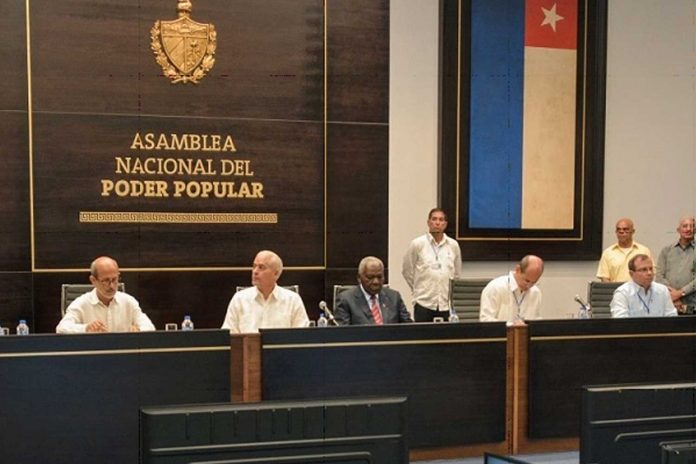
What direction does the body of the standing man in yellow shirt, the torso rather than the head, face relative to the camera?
toward the camera

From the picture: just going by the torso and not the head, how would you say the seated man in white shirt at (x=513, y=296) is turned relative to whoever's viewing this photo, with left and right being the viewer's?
facing the viewer and to the right of the viewer

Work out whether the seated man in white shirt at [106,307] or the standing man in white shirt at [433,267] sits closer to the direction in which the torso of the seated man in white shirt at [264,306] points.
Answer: the seated man in white shirt

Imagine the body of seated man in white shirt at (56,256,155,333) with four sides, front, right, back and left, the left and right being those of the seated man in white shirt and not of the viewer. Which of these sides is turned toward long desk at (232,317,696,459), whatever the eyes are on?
left

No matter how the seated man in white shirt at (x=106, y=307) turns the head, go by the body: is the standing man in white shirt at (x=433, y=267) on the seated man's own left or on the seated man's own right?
on the seated man's own left

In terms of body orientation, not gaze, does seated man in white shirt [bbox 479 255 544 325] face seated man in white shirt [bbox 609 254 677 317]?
no

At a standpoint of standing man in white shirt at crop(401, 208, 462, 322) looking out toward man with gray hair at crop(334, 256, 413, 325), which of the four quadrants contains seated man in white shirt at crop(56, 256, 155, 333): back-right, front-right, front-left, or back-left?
front-right

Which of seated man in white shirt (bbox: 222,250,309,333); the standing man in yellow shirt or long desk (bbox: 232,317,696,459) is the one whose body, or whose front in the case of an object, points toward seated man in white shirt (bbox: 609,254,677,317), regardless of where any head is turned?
the standing man in yellow shirt

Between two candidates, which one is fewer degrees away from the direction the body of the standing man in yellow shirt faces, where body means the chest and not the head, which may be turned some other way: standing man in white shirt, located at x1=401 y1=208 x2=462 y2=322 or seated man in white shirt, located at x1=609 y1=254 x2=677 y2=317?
the seated man in white shirt

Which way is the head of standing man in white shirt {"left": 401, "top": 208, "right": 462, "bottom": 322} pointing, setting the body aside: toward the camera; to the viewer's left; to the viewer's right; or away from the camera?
toward the camera

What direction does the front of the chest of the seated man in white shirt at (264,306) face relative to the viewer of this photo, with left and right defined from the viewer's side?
facing the viewer

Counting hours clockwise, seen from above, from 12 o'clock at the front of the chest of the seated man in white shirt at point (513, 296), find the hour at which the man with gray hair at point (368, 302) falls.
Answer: The man with gray hair is roughly at 4 o'clock from the seated man in white shirt.

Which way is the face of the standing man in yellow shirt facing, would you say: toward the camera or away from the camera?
toward the camera

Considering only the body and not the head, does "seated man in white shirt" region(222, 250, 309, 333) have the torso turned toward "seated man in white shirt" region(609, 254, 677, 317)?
no
